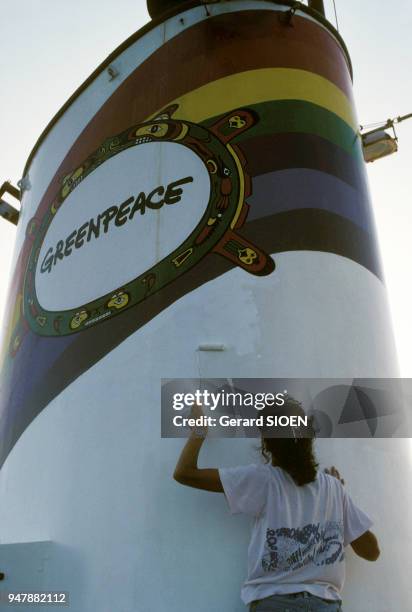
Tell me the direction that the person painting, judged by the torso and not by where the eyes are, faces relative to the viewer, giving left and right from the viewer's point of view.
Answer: facing away from the viewer
